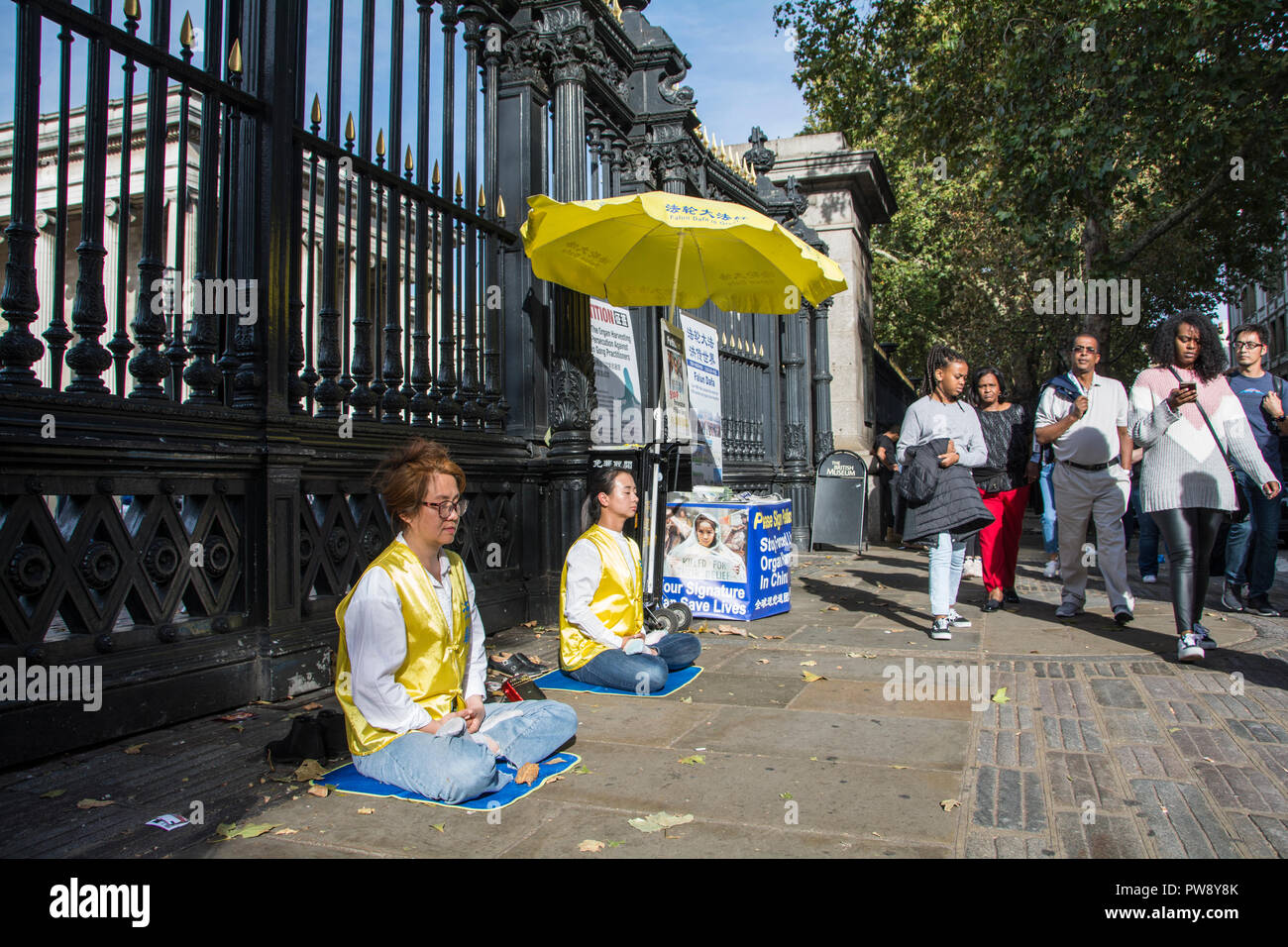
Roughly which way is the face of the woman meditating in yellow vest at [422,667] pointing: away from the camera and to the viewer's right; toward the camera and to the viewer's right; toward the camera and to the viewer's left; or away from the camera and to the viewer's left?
toward the camera and to the viewer's right

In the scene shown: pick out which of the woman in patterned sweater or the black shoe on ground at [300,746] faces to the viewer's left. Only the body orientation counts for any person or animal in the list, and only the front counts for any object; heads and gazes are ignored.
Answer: the black shoe on ground

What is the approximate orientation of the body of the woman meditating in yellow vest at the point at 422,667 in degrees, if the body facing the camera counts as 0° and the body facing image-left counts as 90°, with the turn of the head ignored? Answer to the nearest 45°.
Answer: approximately 315°

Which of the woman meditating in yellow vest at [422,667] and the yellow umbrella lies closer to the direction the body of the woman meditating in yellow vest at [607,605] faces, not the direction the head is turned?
the woman meditating in yellow vest

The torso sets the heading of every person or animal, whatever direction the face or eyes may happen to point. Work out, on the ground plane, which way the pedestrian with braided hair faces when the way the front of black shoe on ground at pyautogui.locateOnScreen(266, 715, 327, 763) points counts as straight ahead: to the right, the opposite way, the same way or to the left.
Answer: to the left

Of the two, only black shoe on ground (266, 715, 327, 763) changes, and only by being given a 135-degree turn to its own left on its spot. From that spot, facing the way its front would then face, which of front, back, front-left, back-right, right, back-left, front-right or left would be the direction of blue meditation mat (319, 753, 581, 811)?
front

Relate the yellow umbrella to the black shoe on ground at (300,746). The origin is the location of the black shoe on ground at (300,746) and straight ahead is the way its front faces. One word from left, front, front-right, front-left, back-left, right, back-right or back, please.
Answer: back-right

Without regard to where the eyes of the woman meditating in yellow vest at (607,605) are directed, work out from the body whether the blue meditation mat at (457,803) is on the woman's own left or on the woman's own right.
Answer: on the woman's own right

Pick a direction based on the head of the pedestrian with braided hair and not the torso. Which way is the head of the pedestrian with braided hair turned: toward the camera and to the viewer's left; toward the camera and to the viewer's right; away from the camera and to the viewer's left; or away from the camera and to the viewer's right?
toward the camera and to the viewer's right

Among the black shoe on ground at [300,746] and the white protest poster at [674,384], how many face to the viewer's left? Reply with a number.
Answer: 1
